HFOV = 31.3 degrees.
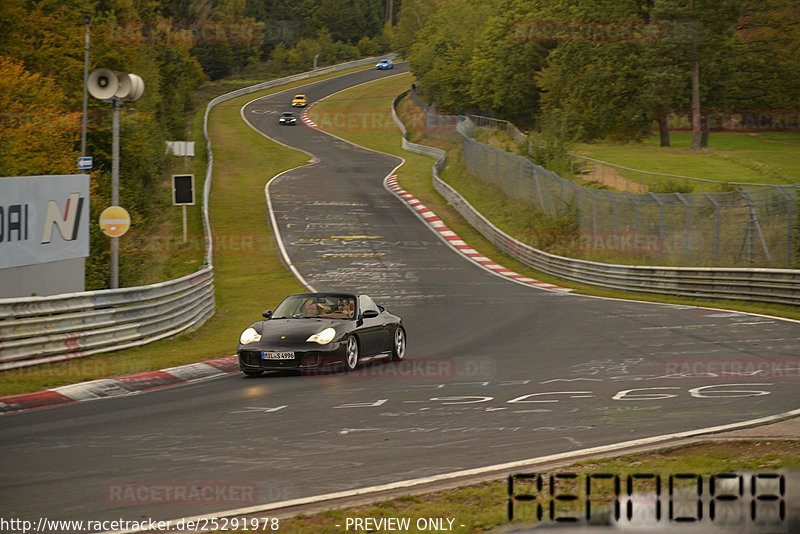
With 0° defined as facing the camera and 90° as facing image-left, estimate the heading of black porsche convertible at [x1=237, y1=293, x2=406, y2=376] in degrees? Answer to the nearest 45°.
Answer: approximately 45°

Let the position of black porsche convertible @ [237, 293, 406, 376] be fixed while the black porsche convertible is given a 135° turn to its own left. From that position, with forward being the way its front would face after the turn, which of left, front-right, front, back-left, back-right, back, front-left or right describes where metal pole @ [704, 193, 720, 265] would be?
front-left

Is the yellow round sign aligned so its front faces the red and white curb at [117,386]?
yes

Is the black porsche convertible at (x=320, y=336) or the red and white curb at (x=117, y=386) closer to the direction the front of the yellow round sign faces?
the red and white curb

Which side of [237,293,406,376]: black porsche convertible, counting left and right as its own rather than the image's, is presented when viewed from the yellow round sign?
right

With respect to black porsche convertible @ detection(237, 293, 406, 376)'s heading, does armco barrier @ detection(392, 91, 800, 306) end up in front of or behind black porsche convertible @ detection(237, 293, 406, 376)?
behind

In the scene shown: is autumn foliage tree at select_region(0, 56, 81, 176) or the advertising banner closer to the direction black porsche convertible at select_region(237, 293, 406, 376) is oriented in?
the advertising banner
